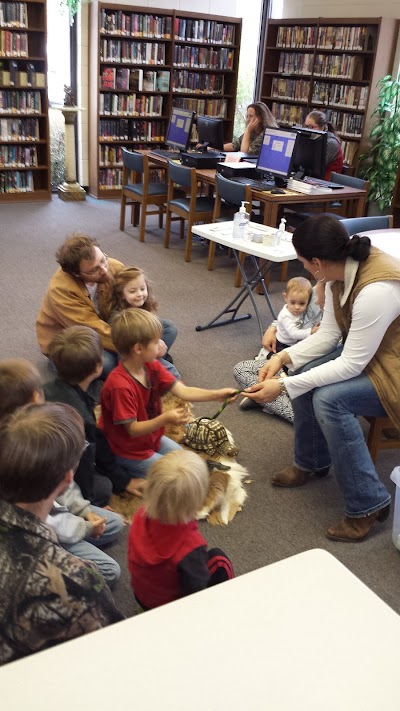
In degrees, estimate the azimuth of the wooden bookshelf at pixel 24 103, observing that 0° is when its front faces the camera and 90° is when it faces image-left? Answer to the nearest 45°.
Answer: approximately 0°

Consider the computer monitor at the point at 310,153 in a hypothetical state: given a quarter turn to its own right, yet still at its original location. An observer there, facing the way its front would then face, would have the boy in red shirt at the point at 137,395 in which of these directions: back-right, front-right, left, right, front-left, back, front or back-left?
front-right

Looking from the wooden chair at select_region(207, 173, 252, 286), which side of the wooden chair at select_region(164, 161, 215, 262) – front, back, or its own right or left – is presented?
right

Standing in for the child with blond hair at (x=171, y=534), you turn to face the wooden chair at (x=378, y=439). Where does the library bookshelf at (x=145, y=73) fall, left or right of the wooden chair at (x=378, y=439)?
left

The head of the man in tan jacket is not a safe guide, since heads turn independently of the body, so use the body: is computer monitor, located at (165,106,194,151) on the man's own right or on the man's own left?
on the man's own left

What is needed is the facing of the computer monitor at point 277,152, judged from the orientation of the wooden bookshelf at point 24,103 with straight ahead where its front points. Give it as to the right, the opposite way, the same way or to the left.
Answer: to the right

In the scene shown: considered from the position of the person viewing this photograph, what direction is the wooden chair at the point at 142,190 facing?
facing away from the viewer and to the right of the viewer

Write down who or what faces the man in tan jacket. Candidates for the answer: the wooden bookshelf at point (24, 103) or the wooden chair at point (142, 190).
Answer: the wooden bookshelf

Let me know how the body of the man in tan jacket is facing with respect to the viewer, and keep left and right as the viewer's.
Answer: facing the viewer and to the right of the viewer

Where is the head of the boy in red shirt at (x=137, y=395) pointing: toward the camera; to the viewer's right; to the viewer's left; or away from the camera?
to the viewer's right

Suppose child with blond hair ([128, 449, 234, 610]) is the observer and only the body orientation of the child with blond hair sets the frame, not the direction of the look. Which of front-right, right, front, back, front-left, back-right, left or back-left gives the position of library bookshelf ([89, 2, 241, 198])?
front-left

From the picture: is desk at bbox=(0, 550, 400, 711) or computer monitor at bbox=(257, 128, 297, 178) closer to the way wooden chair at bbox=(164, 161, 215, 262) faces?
the computer monitor

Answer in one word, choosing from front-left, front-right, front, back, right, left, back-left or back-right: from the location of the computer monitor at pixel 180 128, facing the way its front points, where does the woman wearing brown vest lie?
front-left

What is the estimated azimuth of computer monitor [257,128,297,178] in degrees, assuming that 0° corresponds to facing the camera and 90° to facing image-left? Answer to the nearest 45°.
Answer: approximately 45°
